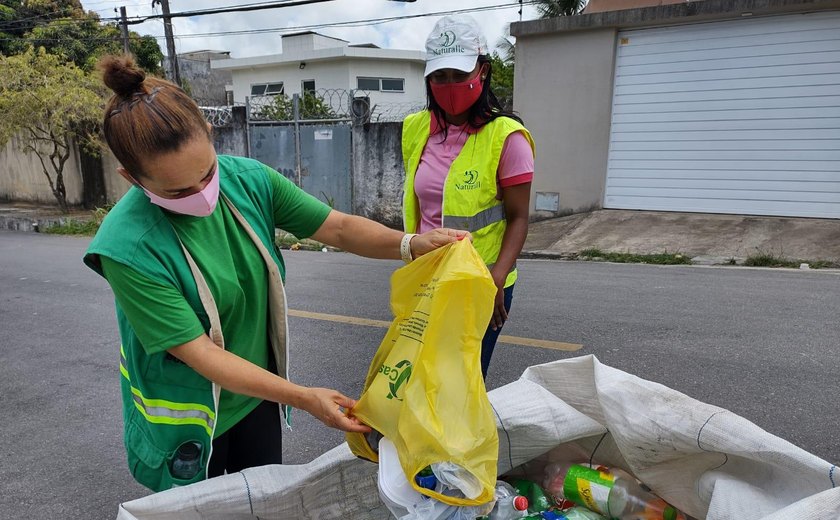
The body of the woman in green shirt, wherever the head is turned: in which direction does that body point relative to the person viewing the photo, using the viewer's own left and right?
facing the viewer and to the right of the viewer

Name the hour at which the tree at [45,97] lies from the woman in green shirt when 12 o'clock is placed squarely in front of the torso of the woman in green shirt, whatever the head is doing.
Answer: The tree is roughly at 7 o'clock from the woman in green shirt.

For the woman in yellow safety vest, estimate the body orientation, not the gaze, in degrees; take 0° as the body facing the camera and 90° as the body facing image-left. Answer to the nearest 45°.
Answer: approximately 45°

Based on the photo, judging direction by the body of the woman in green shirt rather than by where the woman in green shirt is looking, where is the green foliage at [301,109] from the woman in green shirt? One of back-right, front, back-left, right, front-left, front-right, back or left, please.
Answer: back-left

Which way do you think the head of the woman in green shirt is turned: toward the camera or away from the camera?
toward the camera

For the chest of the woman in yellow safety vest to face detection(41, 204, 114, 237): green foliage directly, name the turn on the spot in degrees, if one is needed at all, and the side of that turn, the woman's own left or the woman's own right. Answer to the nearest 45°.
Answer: approximately 90° to the woman's own right

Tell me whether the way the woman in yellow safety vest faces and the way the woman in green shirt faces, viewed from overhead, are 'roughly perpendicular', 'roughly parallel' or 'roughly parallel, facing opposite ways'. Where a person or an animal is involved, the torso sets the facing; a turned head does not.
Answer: roughly perpendicular

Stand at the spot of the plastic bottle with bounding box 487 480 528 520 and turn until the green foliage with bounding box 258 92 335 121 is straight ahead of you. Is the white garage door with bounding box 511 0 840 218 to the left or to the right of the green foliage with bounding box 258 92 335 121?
right

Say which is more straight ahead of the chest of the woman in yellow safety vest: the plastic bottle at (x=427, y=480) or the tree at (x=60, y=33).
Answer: the plastic bottle

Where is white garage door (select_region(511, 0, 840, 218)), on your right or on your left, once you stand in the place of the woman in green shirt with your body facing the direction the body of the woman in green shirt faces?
on your left

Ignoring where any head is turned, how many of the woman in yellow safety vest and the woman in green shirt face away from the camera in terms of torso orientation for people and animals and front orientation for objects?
0
